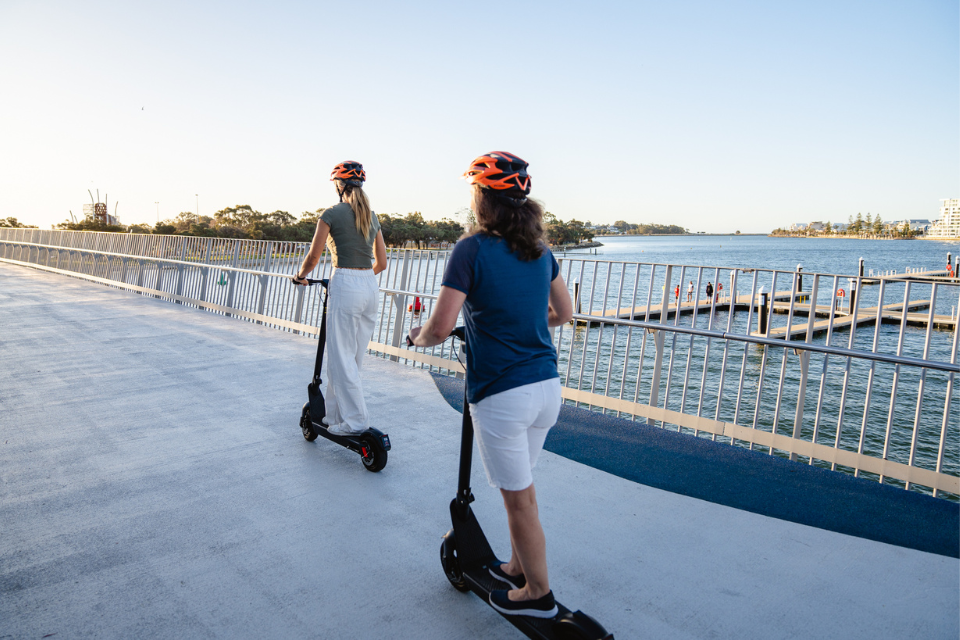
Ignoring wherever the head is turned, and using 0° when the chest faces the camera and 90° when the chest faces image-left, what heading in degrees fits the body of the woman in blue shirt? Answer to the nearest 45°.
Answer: approximately 135°

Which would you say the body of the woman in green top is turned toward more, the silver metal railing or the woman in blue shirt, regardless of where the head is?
the silver metal railing

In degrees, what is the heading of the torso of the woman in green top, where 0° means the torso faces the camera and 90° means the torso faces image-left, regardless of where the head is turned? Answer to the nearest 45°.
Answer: approximately 135°

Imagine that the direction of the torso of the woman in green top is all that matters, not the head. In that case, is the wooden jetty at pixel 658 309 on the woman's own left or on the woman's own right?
on the woman's own right

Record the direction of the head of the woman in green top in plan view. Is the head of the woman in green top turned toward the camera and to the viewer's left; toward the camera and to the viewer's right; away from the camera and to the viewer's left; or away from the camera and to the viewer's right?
away from the camera and to the viewer's left

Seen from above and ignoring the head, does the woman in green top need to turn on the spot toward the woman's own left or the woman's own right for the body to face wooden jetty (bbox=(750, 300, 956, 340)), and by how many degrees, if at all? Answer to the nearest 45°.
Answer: approximately 90° to the woman's own right

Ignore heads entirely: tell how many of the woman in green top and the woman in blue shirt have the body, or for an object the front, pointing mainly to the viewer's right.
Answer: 0
